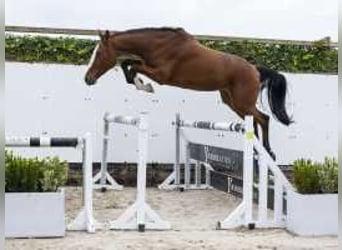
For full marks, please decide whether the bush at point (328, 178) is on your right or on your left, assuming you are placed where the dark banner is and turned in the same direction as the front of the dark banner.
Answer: on your left

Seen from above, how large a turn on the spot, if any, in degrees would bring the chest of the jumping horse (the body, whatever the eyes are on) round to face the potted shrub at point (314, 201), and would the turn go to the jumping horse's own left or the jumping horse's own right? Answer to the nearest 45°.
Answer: approximately 135° to the jumping horse's own left

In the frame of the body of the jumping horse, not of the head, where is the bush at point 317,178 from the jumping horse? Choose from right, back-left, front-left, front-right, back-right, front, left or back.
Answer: back-left

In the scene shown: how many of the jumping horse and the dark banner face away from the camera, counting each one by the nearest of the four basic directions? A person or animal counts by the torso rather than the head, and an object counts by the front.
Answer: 0

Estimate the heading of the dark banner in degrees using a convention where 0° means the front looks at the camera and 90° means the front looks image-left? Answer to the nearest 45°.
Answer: approximately 45°

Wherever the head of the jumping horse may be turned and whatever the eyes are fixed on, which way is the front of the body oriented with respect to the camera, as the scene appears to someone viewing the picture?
to the viewer's left

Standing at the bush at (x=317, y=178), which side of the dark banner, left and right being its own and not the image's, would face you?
left
